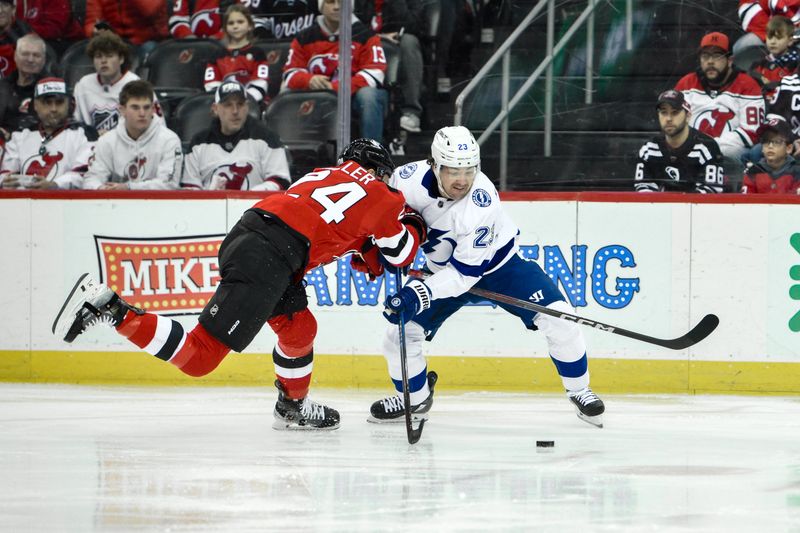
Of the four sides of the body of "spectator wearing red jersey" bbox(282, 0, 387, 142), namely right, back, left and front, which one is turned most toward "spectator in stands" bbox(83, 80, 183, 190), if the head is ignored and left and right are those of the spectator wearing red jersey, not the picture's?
right

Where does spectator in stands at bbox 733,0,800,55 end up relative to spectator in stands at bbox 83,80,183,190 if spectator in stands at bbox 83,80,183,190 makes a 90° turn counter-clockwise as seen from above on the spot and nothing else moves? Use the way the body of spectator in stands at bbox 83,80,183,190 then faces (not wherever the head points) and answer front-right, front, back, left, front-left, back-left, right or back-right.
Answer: front

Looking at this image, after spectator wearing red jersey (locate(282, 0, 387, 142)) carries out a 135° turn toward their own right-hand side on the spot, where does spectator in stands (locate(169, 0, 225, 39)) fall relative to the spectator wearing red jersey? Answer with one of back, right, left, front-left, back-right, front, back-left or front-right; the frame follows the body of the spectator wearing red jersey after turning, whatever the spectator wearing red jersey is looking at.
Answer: front

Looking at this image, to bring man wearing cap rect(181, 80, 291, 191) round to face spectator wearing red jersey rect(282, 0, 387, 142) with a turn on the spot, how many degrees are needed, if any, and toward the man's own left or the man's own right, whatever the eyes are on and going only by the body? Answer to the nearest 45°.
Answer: approximately 135° to the man's own left

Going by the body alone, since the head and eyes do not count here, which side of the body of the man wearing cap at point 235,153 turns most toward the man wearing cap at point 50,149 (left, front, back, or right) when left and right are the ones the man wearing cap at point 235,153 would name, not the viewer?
right

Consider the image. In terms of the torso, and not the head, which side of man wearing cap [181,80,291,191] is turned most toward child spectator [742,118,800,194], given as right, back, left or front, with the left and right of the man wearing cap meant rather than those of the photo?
left

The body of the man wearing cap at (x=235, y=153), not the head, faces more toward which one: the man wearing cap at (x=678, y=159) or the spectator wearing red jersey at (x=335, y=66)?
the man wearing cap

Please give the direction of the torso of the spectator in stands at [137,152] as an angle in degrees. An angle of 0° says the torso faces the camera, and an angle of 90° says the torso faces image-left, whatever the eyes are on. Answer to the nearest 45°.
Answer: approximately 0°

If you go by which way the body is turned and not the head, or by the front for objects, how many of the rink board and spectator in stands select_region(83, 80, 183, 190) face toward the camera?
2
